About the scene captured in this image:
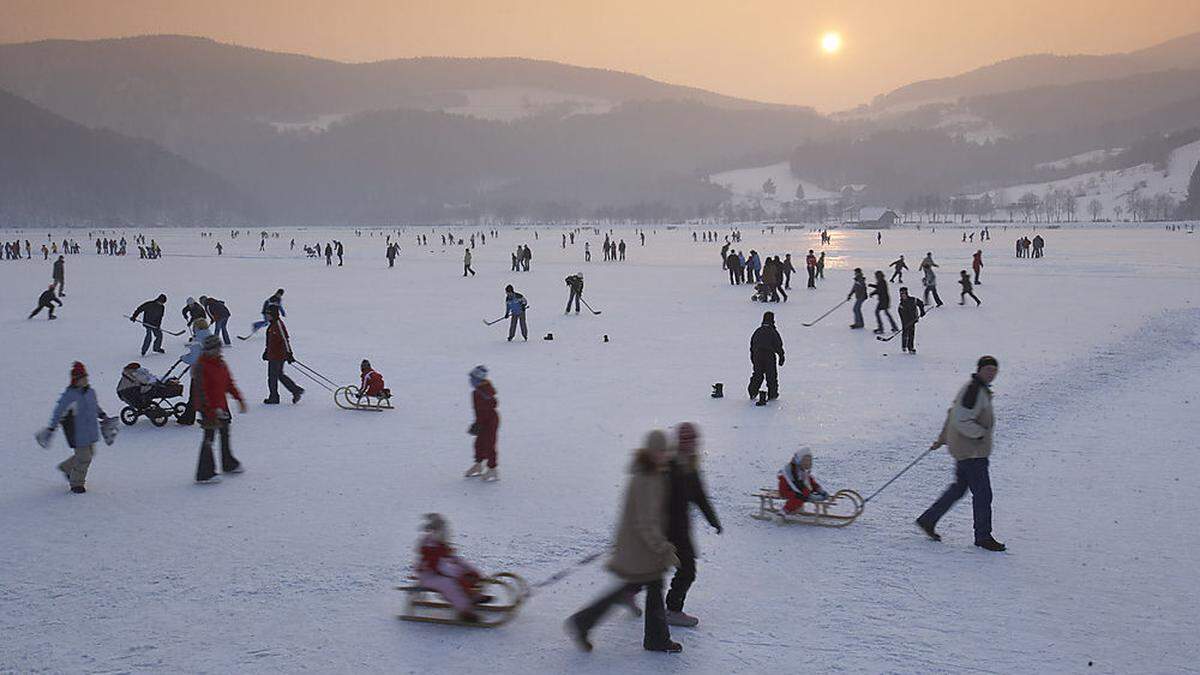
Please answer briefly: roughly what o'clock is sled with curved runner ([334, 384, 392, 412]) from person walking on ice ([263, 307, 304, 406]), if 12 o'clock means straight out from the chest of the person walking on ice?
The sled with curved runner is roughly at 7 o'clock from the person walking on ice.

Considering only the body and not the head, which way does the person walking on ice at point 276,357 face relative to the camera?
to the viewer's left

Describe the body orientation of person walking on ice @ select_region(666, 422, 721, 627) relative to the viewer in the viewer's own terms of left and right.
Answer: facing to the right of the viewer

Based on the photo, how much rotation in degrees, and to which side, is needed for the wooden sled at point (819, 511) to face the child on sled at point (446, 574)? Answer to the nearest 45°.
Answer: approximately 135° to its right

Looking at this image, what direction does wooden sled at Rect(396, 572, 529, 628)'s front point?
to the viewer's right

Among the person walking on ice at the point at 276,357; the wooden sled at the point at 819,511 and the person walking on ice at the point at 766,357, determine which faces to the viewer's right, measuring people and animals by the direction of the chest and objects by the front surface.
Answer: the wooden sled

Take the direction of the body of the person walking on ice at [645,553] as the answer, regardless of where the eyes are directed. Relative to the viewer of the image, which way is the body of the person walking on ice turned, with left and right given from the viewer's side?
facing to the right of the viewer

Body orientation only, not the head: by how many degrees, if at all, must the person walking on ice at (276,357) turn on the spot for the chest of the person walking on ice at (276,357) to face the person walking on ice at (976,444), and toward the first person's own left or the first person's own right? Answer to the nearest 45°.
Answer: approximately 135° to the first person's own left

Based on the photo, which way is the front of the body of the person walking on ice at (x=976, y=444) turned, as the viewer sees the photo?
to the viewer's right

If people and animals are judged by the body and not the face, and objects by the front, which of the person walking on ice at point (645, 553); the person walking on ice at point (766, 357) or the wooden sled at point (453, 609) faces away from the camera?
the person walking on ice at point (766, 357)
